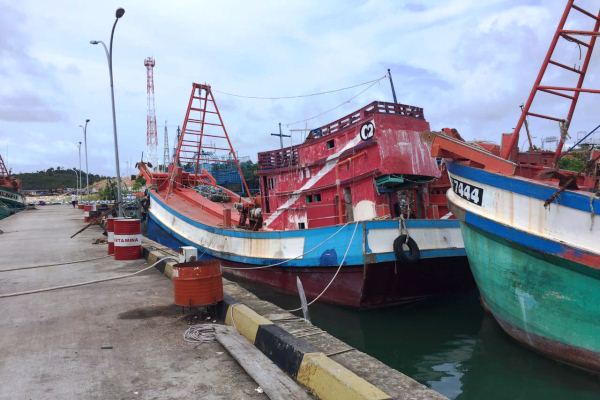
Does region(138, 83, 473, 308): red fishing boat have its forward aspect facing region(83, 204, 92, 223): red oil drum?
yes

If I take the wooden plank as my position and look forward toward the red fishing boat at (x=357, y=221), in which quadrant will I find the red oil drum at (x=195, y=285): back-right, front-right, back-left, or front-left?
front-left

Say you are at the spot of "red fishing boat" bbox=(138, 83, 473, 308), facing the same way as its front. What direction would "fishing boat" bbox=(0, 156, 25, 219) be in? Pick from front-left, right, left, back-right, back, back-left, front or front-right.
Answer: front

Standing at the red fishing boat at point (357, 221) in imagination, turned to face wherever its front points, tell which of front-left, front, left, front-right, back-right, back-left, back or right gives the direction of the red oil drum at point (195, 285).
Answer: left

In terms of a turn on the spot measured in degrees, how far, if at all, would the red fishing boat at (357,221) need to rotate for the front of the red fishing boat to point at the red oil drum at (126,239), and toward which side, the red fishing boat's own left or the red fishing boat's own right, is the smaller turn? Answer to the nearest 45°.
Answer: approximately 45° to the red fishing boat's own left

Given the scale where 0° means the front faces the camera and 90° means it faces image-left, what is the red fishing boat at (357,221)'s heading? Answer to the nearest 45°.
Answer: approximately 135°

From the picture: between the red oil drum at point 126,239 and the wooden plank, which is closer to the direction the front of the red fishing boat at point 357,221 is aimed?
the red oil drum

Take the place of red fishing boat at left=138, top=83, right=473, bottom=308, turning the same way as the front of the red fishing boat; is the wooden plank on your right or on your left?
on your left

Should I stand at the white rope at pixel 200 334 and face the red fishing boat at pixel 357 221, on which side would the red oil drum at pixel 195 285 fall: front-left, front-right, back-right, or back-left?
front-left

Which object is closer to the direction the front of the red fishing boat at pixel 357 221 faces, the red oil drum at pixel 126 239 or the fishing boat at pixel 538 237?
the red oil drum

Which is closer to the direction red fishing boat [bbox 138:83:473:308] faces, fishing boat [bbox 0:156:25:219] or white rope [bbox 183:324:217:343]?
the fishing boat

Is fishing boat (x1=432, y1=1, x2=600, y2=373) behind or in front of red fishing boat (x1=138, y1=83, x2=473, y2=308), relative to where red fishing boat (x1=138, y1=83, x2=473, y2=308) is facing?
behind

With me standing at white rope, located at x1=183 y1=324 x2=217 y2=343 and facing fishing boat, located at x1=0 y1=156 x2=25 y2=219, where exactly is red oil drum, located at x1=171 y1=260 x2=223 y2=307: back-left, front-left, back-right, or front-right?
front-right

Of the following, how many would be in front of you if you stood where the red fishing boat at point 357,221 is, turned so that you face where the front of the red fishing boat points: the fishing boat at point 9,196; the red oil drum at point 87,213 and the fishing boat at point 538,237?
2

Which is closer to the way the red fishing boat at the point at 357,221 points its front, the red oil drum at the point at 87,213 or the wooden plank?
the red oil drum
